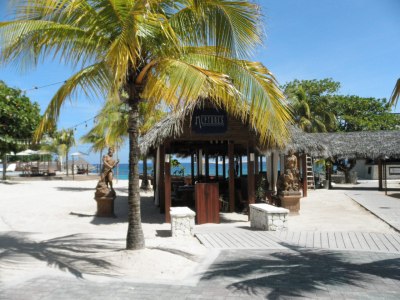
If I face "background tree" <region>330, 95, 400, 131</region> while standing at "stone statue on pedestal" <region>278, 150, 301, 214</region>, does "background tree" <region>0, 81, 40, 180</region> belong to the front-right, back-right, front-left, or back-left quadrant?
front-left

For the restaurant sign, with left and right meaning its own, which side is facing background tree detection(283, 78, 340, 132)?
back

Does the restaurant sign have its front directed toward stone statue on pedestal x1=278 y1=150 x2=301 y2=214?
no

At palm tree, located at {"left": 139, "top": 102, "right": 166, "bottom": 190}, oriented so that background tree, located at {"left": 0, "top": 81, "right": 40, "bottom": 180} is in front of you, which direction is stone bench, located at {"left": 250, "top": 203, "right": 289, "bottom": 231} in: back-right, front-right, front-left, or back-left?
back-left

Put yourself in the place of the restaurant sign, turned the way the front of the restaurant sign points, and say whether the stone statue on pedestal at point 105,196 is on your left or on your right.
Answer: on your right

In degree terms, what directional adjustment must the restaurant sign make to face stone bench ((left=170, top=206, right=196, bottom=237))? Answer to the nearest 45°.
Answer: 0° — it already faces it

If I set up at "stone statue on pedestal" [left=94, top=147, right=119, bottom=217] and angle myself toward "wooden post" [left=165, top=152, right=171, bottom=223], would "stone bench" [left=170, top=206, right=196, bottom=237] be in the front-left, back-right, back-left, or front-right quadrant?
front-right

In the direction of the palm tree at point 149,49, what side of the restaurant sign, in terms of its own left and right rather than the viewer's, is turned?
front

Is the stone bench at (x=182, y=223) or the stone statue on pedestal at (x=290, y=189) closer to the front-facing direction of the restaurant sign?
the stone bench

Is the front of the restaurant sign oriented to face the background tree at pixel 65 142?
no

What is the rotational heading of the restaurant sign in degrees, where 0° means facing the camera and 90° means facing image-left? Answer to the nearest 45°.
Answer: approximately 0°

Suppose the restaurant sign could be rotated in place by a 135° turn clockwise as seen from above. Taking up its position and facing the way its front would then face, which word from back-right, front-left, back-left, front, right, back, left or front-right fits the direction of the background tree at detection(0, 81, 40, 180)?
front

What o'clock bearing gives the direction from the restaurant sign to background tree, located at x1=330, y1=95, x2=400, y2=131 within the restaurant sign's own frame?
The background tree is roughly at 7 o'clock from the restaurant sign.

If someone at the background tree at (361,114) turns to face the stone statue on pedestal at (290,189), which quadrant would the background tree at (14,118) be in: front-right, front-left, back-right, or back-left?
front-right
